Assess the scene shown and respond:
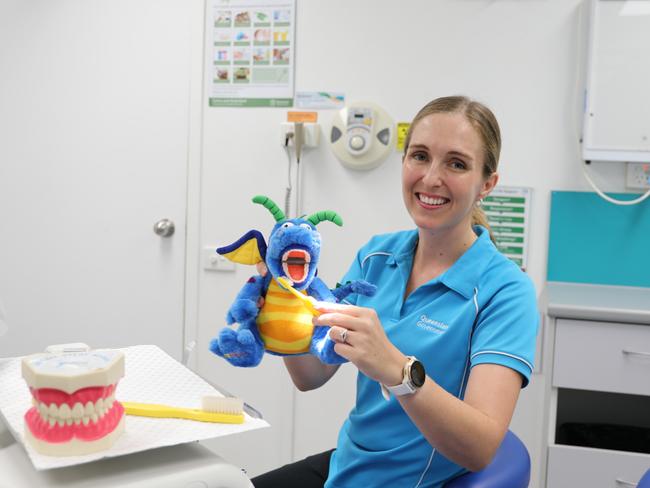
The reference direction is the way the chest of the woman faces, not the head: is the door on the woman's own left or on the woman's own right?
on the woman's own right

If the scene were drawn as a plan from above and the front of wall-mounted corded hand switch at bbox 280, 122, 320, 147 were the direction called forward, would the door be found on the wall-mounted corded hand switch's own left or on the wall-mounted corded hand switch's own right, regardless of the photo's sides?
on the wall-mounted corded hand switch's own right

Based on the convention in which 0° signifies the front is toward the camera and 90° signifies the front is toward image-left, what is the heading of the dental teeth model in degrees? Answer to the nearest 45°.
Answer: approximately 0°

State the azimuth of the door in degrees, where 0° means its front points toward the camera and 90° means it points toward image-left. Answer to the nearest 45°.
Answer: approximately 0°

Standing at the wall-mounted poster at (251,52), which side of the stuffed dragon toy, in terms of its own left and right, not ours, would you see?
back
